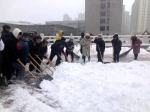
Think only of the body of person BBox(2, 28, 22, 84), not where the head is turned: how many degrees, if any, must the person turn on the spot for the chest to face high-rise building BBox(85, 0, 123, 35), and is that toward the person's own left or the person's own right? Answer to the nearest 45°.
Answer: approximately 45° to the person's own left

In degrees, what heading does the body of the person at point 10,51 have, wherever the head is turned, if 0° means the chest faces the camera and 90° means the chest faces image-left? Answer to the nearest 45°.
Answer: approximately 270°
